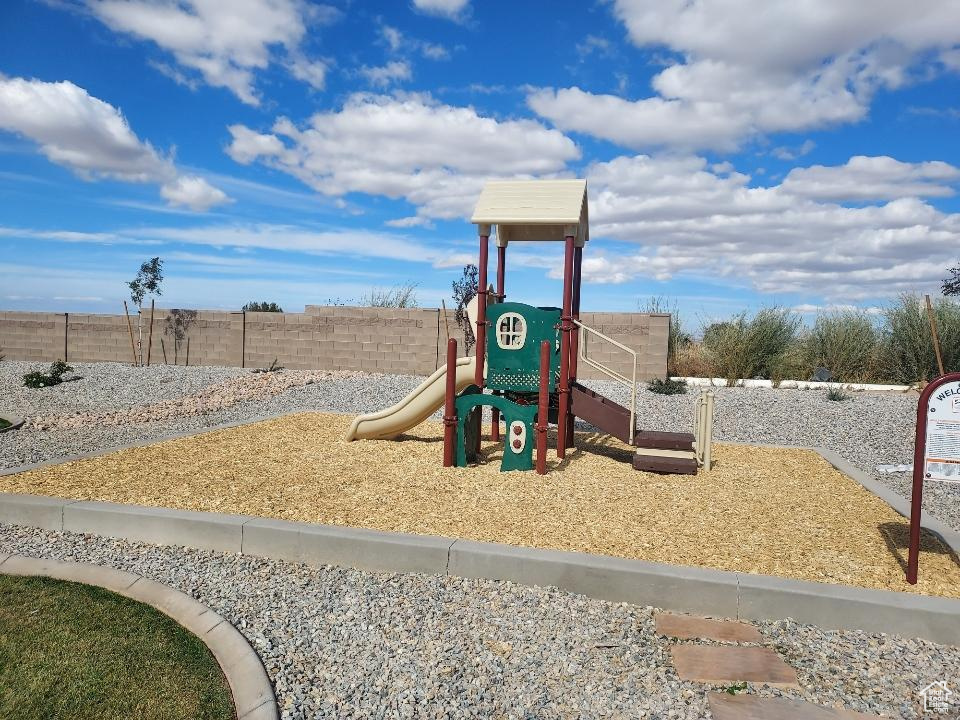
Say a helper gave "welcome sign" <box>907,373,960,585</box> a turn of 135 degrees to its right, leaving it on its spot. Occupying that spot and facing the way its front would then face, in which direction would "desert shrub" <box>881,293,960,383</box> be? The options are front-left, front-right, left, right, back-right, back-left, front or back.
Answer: front-right

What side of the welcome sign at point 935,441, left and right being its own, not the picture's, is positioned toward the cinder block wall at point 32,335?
right

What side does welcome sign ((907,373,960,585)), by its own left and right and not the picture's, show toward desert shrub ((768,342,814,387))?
back

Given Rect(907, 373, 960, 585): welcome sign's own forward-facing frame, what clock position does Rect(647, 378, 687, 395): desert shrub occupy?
The desert shrub is roughly at 5 o'clock from the welcome sign.

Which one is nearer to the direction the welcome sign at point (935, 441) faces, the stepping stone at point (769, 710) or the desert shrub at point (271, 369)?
the stepping stone

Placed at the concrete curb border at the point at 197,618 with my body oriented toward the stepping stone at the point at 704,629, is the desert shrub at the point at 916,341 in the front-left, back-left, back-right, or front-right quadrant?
front-left

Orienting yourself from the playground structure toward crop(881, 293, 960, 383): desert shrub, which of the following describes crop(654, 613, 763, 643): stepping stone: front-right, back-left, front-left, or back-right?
back-right

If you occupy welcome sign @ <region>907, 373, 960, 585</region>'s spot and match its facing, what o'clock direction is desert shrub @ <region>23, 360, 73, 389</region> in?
The desert shrub is roughly at 3 o'clock from the welcome sign.

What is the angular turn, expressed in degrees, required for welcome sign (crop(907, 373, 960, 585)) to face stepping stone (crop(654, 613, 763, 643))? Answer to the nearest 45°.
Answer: approximately 45° to its right

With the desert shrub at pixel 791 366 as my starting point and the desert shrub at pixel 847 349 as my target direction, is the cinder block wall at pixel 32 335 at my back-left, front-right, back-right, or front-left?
back-left

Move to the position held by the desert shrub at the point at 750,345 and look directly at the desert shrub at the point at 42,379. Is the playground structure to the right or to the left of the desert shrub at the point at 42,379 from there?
left

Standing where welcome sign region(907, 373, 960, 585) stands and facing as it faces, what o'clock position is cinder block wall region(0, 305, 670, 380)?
The cinder block wall is roughly at 4 o'clock from the welcome sign.

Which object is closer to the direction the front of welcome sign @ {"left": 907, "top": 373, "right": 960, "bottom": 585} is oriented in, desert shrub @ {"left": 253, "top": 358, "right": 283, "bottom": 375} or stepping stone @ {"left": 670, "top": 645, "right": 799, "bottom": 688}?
the stepping stone

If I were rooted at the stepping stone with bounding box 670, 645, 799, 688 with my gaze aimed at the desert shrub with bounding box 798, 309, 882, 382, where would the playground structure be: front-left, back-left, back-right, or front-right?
front-left

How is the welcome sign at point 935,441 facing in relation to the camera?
toward the camera

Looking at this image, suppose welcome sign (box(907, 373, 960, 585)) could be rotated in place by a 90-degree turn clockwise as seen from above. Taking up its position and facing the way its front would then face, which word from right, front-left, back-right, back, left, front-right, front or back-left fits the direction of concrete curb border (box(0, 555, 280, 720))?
front-left
